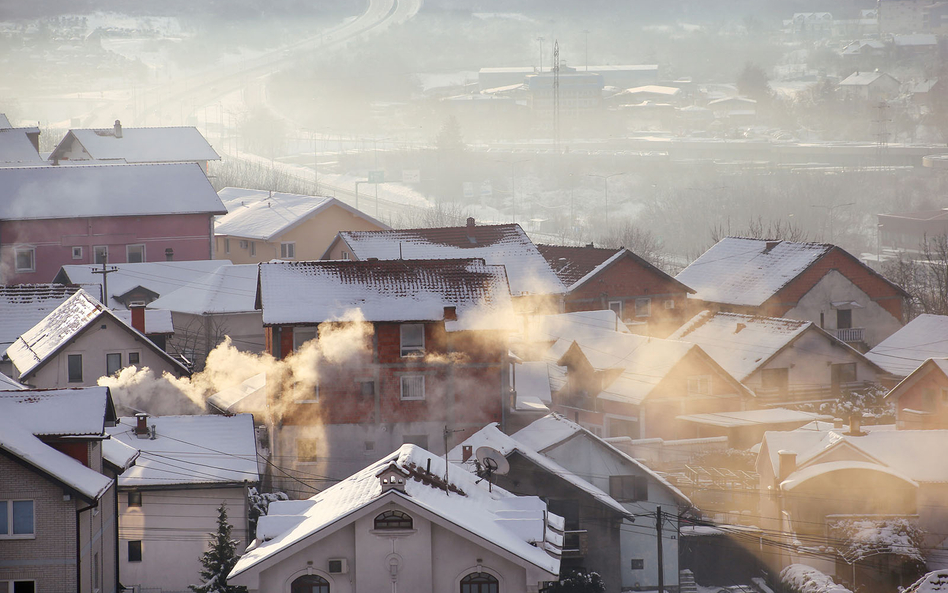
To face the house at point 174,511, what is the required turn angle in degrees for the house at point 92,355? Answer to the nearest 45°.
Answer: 0° — it already faces it

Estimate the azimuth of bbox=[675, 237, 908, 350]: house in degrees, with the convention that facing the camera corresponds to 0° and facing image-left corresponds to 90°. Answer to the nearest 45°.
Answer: approximately 315°

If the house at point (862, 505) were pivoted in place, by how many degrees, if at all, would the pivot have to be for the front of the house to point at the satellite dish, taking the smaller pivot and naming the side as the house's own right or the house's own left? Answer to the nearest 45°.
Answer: approximately 45° to the house's own right

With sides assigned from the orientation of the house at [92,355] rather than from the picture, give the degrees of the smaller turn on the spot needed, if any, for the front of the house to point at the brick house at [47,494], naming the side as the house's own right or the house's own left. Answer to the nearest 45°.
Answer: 0° — it already faces it

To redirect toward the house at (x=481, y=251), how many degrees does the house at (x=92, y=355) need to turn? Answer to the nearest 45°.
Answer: approximately 135° to its left

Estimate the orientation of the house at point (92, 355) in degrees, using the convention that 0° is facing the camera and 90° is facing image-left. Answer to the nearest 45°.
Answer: approximately 0°
